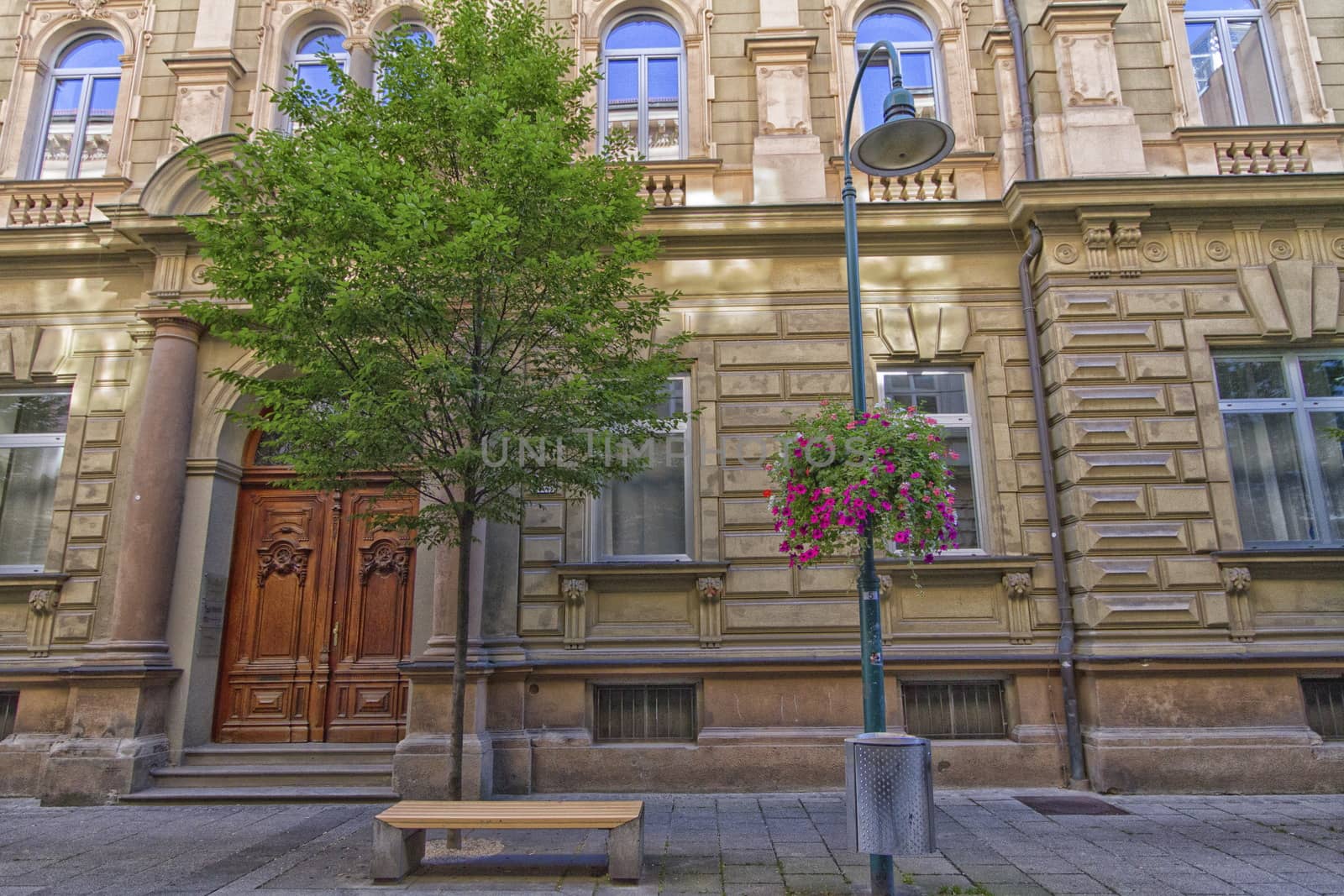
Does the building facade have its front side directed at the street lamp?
yes

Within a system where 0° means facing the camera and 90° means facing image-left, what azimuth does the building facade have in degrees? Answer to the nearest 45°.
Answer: approximately 0°

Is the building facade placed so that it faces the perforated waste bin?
yes

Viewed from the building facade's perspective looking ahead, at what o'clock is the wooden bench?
The wooden bench is roughly at 1 o'clock from the building facade.
